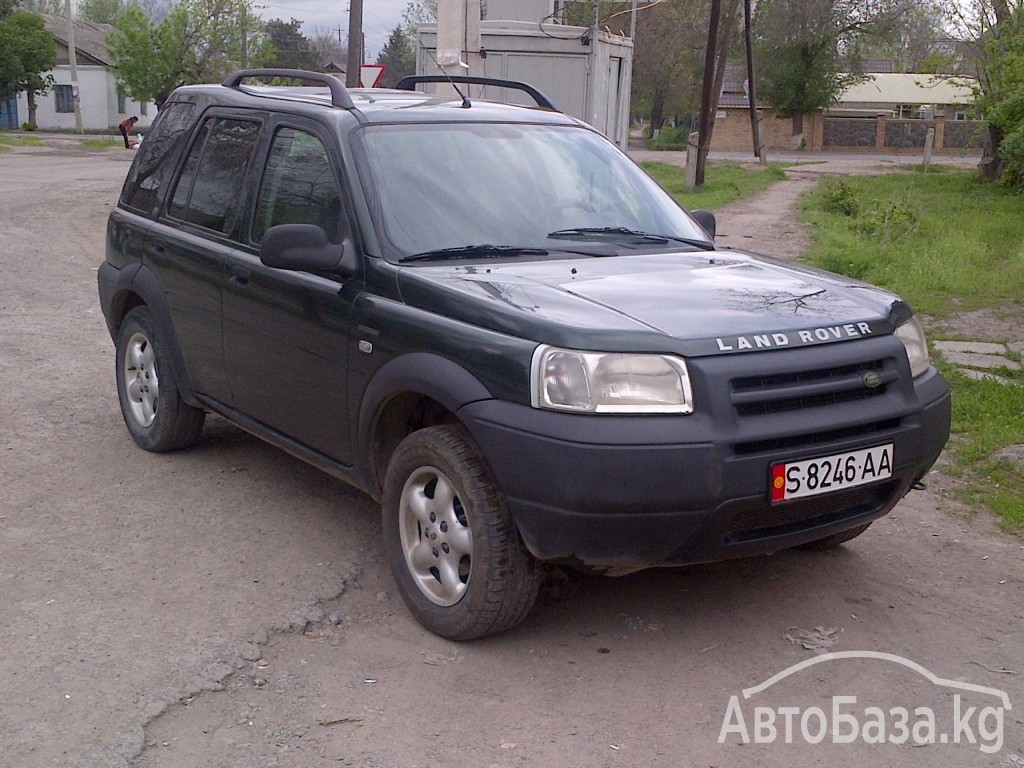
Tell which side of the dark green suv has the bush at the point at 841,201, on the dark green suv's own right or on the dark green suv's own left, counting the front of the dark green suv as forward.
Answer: on the dark green suv's own left

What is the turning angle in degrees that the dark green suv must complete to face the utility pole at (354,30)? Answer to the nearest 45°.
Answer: approximately 135° to its left

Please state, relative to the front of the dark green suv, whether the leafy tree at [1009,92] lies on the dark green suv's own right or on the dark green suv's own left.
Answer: on the dark green suv's own left

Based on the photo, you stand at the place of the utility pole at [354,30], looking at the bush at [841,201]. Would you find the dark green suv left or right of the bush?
right

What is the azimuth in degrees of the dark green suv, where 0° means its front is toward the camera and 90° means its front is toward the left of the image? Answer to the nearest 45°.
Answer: approximately 315°
